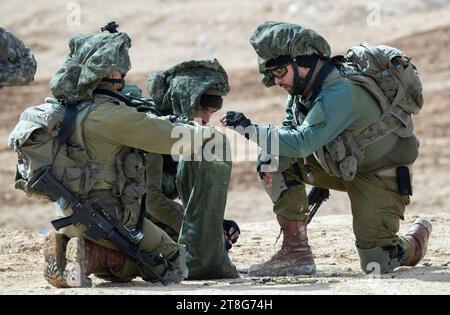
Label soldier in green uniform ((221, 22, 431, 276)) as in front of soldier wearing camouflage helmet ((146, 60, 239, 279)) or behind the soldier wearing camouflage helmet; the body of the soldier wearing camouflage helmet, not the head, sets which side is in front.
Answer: in front

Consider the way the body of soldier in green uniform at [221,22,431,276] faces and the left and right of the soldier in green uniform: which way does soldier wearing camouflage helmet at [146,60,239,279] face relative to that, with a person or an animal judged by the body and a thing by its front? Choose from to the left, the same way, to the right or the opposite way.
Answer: the opposite way

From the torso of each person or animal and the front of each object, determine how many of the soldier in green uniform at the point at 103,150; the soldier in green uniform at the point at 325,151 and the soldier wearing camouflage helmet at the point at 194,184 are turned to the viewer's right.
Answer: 2

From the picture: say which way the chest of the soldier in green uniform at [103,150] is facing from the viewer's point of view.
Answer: to the viewer's right

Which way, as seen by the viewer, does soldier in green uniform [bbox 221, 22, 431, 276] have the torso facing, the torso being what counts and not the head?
to the viewer's left

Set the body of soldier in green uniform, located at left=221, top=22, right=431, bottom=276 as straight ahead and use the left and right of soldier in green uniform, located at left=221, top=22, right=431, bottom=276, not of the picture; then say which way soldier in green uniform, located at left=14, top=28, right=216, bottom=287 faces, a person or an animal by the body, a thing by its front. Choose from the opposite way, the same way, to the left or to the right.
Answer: the opposite way

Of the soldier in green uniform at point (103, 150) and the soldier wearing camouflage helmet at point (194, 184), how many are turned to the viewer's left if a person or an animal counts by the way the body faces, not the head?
0

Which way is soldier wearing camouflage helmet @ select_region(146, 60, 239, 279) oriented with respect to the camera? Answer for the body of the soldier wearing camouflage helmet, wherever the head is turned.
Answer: to the viewer's right
